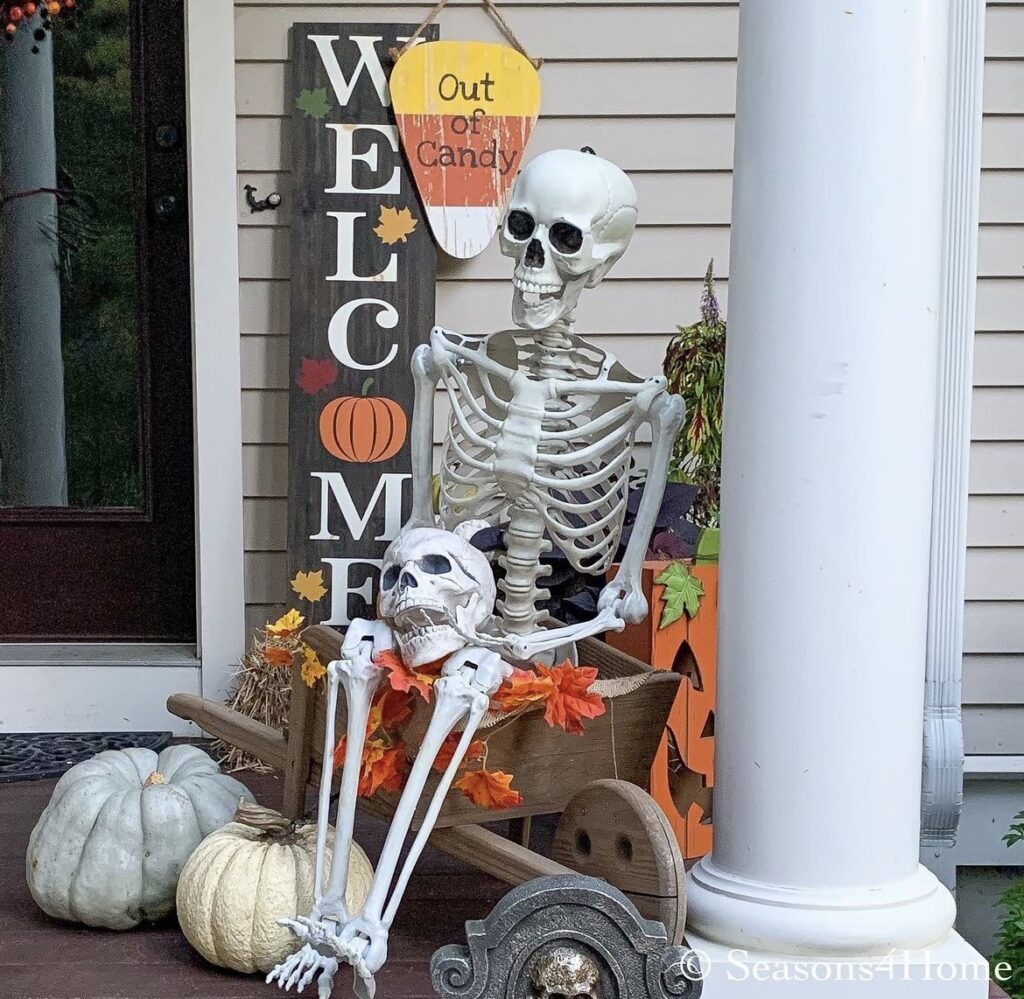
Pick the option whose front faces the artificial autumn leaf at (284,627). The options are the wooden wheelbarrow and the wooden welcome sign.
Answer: the wooden welcome sign

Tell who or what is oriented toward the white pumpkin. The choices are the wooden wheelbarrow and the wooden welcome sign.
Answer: the wooden welcome sign

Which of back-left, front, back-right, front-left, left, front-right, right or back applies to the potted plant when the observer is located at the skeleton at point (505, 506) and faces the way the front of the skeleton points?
back

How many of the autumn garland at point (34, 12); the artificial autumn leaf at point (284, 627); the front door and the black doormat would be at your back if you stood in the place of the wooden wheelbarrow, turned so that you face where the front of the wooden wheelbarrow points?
4

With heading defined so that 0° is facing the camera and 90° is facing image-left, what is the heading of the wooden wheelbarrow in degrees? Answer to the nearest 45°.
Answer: approximately 315°

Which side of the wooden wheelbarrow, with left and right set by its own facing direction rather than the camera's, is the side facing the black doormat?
back

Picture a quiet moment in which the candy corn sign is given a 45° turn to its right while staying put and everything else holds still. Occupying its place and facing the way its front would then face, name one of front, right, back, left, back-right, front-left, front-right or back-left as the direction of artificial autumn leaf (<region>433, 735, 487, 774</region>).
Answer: front-left

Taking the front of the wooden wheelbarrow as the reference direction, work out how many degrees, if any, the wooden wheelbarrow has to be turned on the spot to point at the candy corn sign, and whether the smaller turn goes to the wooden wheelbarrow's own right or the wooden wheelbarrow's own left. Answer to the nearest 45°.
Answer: approximately 135° to the wooden wheelbarrow's own left

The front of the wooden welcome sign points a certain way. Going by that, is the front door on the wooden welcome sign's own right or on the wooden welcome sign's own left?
on the wooden welcome sign's own right

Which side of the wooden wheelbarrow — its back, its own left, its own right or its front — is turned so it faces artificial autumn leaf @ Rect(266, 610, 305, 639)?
back

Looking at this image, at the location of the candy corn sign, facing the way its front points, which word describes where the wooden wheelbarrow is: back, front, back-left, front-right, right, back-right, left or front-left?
front

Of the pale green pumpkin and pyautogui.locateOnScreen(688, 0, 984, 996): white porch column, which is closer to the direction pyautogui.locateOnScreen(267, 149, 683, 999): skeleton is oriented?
the pale green pumpkin

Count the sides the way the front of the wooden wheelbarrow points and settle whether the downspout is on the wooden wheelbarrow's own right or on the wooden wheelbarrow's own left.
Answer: on the wooden wheelbarrow's own left

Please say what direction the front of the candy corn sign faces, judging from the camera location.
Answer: facing the viewer

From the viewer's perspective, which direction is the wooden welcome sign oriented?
toward the camera
